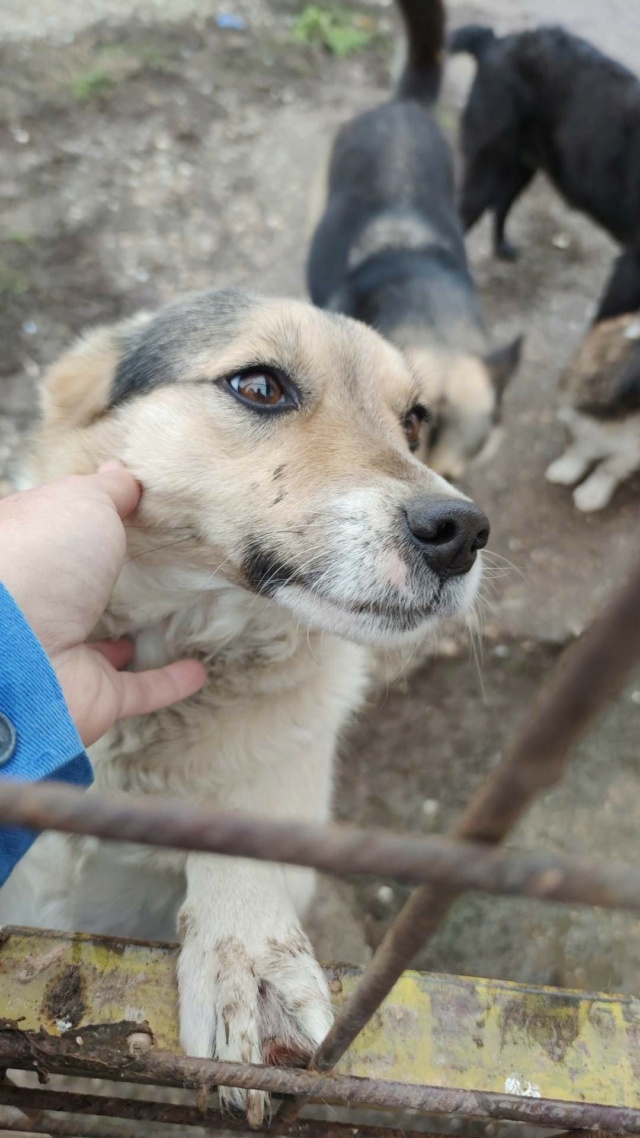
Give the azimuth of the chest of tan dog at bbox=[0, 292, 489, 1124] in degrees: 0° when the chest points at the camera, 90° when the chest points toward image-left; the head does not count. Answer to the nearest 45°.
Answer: approximately 315°

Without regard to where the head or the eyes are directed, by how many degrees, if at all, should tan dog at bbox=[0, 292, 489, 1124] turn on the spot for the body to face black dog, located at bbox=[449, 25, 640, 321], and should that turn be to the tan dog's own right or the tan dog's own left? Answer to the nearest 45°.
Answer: approximately 135° to the tan dog's own left

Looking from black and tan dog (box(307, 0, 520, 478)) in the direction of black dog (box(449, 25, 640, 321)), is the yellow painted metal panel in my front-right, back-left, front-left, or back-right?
back-right
